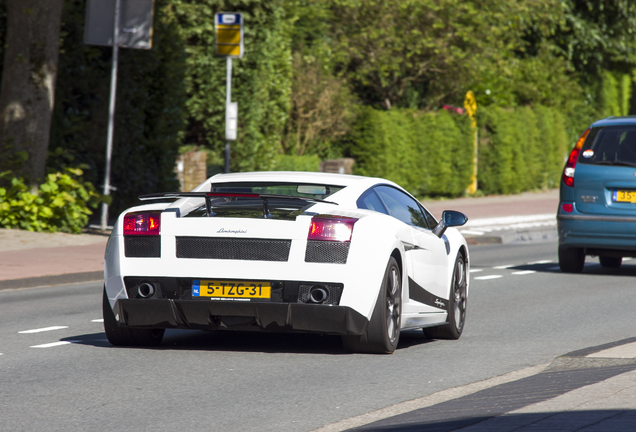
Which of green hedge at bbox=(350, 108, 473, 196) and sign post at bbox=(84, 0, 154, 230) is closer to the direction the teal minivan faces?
the green hedge

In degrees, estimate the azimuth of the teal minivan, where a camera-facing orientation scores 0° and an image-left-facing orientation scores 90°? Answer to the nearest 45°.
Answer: approximately 180°

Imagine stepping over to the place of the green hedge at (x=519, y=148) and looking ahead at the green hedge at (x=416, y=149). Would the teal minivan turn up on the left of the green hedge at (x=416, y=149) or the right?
left

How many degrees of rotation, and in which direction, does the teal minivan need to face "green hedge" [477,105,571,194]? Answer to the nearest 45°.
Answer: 0° — it already faces it

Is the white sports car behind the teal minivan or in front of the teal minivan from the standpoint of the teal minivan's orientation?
behind

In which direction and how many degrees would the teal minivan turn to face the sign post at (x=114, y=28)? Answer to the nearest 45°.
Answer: approximately 90° to its left

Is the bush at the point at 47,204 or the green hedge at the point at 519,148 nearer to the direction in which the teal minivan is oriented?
the green hedge

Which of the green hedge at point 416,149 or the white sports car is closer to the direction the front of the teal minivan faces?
the green hedge

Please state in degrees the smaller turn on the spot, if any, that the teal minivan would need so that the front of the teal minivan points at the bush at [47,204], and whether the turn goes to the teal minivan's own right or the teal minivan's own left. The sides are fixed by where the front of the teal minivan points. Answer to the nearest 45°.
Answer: approximately 90° to the teal minivan's own left
